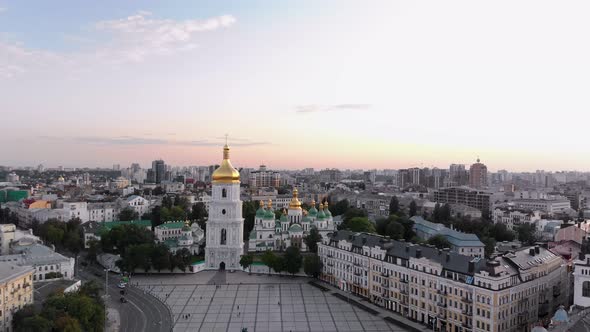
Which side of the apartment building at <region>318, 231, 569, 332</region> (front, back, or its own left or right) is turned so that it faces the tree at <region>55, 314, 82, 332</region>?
front

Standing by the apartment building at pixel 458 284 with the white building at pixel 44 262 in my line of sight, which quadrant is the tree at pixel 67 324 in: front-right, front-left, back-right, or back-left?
front-left

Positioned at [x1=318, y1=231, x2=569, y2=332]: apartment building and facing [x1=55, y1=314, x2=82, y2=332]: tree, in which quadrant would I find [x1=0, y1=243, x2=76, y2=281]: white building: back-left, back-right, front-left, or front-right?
front-right

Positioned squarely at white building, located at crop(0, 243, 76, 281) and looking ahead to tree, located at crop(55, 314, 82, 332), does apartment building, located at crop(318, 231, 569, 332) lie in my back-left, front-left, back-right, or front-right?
front-left

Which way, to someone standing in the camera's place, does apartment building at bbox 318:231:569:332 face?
facing the viewer and to the left of the viewer

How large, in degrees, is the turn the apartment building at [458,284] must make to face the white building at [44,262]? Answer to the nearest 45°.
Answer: approximately 45° to its right

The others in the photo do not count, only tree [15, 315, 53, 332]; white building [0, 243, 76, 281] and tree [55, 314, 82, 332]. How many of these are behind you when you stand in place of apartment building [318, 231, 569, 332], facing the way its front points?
0

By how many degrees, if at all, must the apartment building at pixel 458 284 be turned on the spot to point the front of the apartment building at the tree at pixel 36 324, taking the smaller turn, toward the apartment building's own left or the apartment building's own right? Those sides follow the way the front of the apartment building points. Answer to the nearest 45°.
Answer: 0° — it already faces it

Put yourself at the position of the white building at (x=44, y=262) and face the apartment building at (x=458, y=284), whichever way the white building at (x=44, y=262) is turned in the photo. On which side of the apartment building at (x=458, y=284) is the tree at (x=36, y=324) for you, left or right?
right
